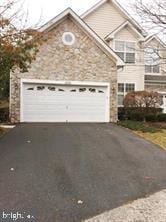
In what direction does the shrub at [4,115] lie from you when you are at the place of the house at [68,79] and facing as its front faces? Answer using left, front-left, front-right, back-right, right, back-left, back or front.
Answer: right

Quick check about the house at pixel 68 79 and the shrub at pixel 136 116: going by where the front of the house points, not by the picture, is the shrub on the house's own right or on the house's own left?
on the house's own left

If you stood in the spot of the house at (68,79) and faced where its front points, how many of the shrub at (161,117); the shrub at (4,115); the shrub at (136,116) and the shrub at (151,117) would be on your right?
1

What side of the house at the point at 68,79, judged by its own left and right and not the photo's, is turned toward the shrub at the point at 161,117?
left

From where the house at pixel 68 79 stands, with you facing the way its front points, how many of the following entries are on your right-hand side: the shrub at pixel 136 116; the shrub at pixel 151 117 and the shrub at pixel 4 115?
1

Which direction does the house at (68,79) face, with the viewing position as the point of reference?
facing the viewer

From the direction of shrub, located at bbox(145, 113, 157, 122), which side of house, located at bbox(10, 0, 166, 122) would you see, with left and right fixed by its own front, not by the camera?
front
